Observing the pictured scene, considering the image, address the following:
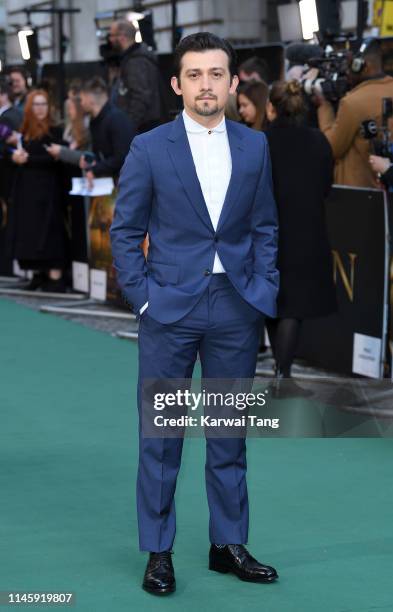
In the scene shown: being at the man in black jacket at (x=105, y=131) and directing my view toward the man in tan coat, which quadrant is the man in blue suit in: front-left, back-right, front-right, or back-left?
front-right

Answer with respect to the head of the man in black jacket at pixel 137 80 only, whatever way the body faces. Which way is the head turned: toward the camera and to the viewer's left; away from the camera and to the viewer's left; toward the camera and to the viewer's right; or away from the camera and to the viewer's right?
toward the camera and to the viewer's left

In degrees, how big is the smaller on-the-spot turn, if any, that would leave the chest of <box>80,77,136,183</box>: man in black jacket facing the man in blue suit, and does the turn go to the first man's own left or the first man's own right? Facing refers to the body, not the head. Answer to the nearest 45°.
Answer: approximately 90° to the first man's own left

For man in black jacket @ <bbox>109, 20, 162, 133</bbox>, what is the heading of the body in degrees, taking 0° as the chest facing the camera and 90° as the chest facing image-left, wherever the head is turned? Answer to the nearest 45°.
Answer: approximately 90°

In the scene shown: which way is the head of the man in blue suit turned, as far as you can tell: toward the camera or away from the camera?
toward the camera

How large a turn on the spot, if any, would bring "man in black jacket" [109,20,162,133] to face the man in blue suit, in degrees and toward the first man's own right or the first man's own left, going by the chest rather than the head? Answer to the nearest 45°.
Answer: approximately 90° to the first man's own left

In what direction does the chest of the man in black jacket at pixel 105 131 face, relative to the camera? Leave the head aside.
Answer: to the viewer's left

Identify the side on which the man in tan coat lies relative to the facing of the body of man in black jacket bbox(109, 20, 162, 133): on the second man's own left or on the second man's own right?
on the second man's own left
